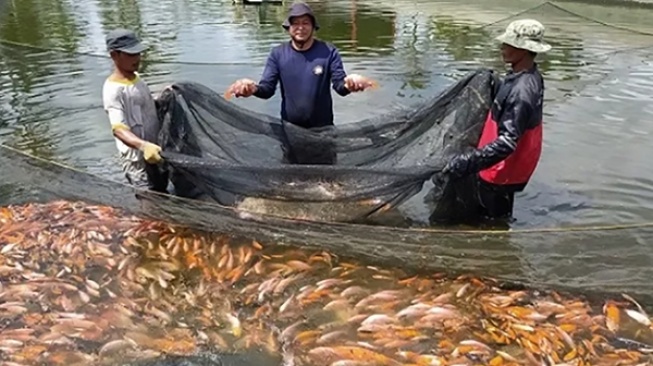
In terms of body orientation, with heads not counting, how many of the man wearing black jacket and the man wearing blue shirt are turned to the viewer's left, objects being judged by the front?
1

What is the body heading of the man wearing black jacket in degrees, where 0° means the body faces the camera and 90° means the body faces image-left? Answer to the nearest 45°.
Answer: approximately 90°

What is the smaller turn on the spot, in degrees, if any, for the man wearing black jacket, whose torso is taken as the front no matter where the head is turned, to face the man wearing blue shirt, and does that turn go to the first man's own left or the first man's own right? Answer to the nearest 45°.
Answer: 0° — they already face them

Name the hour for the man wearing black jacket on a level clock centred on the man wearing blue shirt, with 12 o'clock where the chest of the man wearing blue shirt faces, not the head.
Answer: The man wearing black jacket is roughly at 10 o'clock from the man wearing blue shirt.

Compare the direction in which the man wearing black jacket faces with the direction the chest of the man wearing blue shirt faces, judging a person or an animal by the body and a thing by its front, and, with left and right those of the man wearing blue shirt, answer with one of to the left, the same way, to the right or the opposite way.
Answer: to the right

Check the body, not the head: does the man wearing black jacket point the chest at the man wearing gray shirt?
yes

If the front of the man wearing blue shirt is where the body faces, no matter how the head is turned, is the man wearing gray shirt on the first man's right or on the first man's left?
on the first man's right
